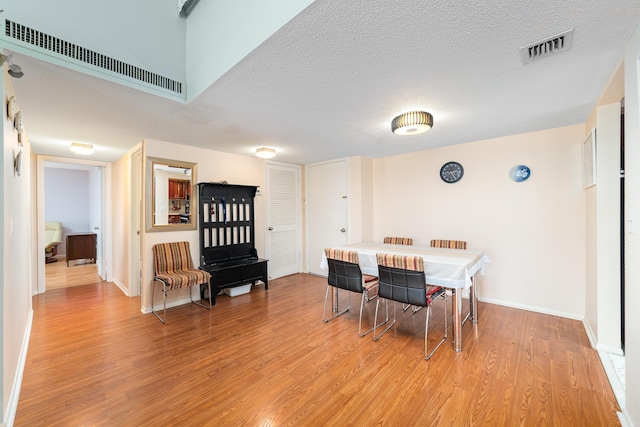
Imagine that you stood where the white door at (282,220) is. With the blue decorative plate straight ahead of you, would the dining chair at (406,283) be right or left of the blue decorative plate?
right

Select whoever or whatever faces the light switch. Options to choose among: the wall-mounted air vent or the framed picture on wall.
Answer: the wall-mounted air vent

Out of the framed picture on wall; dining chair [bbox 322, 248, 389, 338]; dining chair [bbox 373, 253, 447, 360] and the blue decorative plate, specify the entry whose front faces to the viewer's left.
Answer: the framed picture on wall

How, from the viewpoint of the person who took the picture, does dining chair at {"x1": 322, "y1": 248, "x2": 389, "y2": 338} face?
facing away from the viewer and to the right of the viewer

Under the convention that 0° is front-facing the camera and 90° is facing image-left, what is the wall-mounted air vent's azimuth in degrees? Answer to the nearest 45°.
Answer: approximately 315°

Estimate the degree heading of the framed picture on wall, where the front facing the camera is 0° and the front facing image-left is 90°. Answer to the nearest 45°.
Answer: approximately 90°

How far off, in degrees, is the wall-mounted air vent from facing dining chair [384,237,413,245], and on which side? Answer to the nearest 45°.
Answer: approximately 45° to its left

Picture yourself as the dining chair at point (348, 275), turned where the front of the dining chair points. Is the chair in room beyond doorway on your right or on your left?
on your left

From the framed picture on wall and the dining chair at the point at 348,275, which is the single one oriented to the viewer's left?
the framed picture on wall
